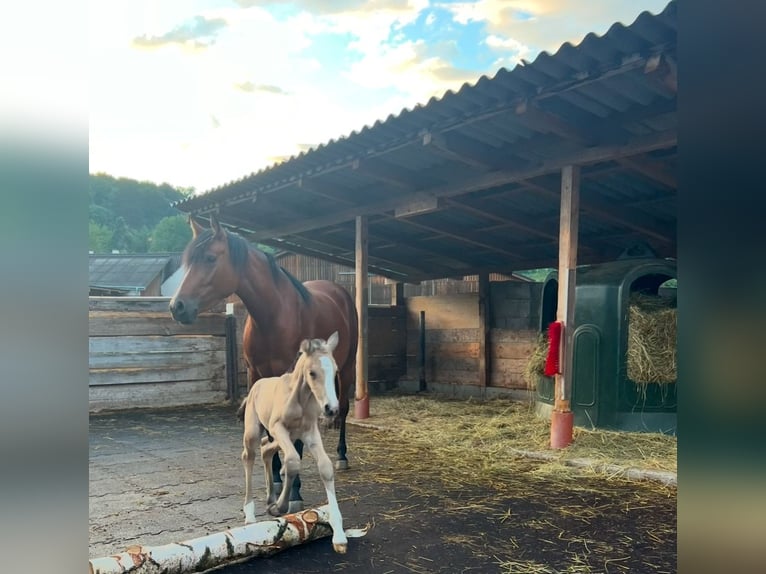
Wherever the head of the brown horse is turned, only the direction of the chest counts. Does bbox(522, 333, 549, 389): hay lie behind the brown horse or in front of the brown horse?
behind

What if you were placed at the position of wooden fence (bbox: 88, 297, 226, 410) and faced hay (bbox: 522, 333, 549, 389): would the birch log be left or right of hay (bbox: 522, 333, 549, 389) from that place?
right

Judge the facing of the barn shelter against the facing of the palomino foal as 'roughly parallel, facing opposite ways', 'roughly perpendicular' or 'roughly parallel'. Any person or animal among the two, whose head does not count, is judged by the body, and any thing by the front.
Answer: roughly perpendicular

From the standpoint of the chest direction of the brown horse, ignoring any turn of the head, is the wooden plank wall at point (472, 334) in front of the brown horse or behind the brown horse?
behind

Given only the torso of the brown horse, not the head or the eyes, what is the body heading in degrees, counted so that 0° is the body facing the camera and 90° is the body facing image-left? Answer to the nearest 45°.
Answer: approximately 45°

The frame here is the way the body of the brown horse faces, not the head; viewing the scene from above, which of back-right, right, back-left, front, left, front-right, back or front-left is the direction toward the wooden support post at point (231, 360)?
back-right

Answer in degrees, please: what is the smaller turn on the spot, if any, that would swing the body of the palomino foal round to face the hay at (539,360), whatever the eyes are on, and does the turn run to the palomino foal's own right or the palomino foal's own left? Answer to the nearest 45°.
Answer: approximately 90° to the palomino foal's own left

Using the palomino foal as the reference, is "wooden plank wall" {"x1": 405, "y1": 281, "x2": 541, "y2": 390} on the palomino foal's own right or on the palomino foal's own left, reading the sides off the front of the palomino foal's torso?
on the palomino foal's own left

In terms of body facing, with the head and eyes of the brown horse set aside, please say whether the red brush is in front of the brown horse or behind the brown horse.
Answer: behind

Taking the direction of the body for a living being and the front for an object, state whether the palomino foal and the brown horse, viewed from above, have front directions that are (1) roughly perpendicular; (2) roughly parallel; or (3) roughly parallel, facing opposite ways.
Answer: roughly perpendicular
